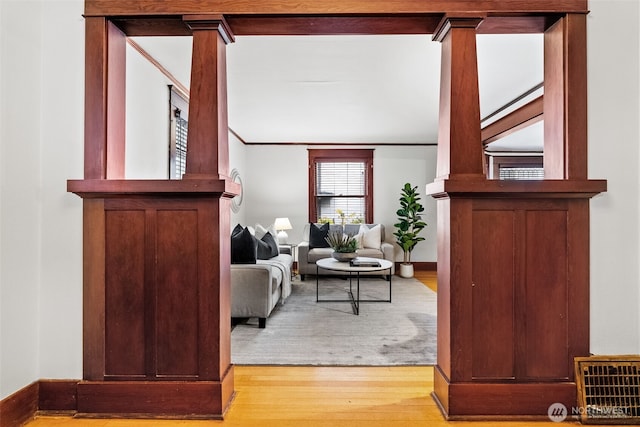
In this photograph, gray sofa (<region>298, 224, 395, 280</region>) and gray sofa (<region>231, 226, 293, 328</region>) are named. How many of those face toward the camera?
1

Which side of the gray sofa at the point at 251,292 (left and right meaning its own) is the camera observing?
right

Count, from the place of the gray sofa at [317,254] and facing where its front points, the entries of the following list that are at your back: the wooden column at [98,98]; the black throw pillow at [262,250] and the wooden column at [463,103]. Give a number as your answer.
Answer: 0

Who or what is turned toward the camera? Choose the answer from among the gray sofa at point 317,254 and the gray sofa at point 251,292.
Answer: the gray sofa at point 317,254

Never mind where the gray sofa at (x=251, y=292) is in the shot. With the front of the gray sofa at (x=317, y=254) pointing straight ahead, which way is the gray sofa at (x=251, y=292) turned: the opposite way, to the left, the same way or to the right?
to the left

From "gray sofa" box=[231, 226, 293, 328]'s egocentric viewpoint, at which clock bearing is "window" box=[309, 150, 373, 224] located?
The window is roughly at 10 o'clock from the gray sofa.

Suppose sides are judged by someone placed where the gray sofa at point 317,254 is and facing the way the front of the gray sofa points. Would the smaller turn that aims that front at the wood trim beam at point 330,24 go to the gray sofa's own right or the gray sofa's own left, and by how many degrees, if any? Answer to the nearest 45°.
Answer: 0° — it already faces it

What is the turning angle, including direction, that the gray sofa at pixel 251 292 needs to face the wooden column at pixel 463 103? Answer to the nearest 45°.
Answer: approximately 45° to its right

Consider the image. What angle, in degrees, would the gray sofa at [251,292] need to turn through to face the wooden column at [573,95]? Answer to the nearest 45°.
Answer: approximately 45° to its right

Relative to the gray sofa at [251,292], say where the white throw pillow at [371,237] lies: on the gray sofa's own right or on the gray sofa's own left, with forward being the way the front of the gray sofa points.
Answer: on the gray sofa's own left

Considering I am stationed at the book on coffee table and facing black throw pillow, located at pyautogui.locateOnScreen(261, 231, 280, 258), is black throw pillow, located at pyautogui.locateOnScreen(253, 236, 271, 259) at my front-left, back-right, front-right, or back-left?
front-left

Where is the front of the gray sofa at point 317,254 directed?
toward the camera

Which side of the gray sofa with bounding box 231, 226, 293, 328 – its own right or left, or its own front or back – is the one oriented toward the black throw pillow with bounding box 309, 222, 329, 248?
left

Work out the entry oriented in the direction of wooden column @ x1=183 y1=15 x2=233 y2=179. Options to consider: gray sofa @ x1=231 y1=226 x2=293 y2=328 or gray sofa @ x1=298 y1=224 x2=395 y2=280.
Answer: gray sofa @ x1=298 y1=224 x2=395 y2=280
